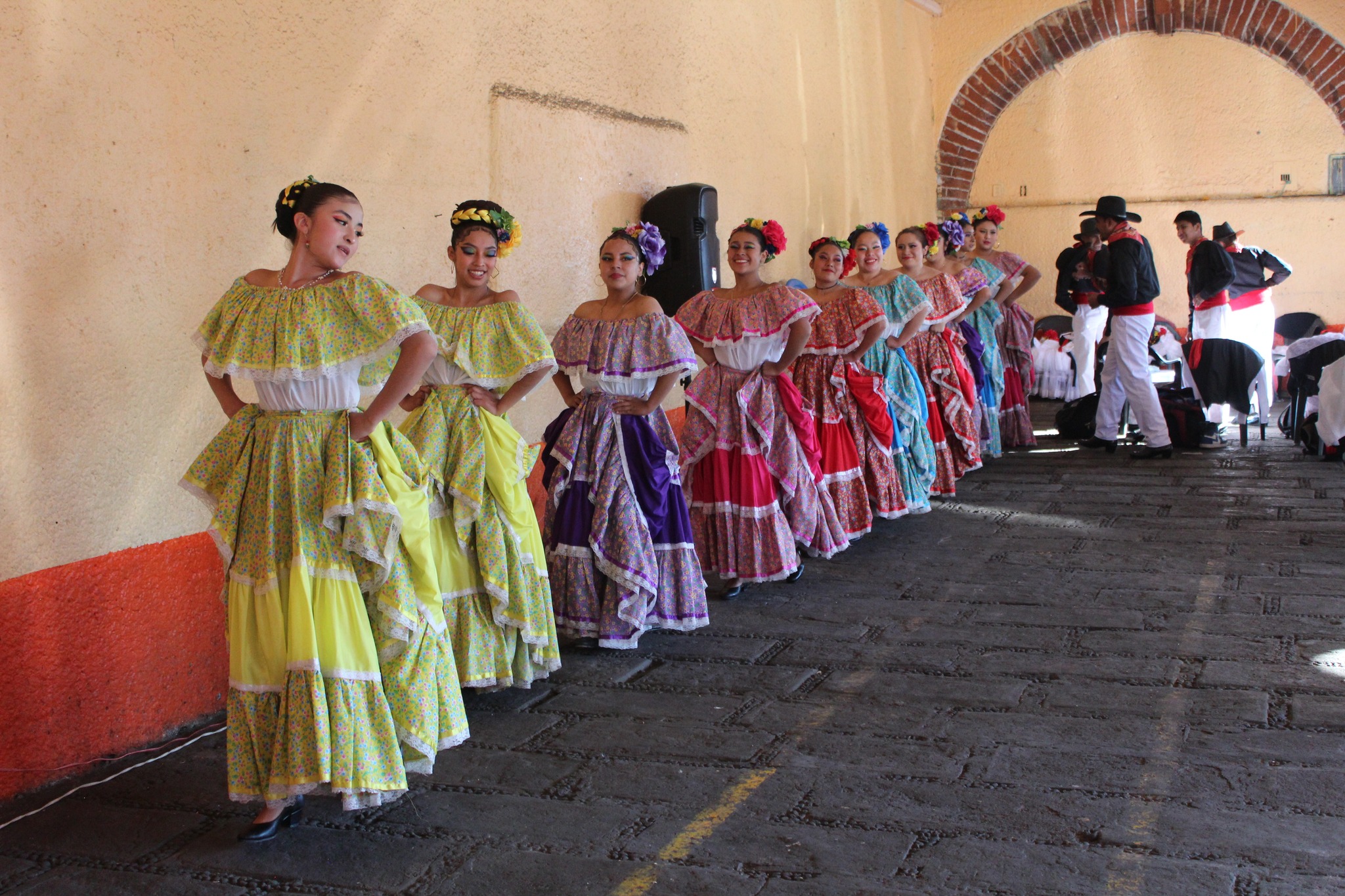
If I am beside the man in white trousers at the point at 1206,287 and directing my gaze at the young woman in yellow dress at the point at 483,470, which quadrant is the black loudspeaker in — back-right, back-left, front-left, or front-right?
front-right

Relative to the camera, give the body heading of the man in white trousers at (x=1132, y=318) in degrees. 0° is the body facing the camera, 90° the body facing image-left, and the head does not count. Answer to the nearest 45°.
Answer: approximately 90°

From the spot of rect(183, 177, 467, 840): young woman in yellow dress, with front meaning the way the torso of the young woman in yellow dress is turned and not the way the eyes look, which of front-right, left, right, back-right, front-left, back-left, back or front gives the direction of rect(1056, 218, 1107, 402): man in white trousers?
back-left

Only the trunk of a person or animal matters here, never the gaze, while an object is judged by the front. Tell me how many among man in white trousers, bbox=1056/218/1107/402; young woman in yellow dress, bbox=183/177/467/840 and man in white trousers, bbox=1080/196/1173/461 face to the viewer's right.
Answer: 1

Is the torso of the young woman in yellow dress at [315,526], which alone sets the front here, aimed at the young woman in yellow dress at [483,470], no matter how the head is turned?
no

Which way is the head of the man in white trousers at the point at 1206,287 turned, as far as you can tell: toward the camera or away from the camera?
toward the camera

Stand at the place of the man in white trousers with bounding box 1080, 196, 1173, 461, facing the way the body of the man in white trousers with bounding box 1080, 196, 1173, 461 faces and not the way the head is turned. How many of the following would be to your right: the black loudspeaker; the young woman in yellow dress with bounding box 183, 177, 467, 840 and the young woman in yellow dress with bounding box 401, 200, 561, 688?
0

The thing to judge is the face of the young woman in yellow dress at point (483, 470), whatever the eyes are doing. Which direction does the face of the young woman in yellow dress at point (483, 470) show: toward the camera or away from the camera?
toward the camera

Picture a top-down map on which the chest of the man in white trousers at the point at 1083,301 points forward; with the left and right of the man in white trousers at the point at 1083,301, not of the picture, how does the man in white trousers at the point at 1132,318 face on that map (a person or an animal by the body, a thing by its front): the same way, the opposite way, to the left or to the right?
the opposite way

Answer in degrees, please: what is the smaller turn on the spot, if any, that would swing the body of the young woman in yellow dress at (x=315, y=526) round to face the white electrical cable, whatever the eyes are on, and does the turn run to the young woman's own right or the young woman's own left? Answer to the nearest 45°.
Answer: approximately 135° to the young woman's own right

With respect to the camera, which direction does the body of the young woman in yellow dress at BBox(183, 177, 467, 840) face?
toward the camera

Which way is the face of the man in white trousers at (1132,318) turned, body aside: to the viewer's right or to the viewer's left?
to the viewer's left

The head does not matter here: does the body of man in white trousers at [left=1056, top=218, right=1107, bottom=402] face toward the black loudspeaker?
no

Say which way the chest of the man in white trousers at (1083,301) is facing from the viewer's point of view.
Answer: to the viewer's right

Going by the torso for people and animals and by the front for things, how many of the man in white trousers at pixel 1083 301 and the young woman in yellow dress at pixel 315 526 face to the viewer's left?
0
